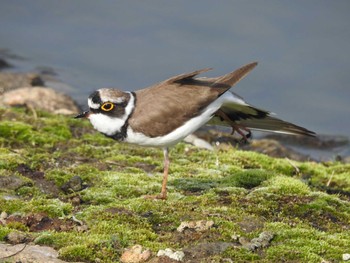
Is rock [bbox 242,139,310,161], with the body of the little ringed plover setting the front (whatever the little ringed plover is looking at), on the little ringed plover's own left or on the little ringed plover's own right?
on the little ringed plover's own right

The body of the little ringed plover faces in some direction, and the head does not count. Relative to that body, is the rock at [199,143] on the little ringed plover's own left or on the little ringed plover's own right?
on the little ringed plover's own right

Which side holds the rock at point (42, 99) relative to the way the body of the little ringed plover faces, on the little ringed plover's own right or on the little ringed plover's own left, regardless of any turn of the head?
on the little ringed plover's own right

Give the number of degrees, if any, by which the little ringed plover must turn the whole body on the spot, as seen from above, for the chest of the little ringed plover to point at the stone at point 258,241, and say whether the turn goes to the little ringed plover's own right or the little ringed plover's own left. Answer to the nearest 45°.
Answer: approximately 135° to the little ringed plover's own left

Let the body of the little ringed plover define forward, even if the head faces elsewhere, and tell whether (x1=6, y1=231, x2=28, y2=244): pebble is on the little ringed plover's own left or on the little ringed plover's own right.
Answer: on the little ringed plover's own left

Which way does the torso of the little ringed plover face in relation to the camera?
to the viewer's left

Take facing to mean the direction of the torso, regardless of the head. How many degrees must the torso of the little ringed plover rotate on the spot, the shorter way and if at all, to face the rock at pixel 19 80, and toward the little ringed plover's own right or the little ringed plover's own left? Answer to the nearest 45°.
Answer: approximately 45° to the little ringed plover's own right

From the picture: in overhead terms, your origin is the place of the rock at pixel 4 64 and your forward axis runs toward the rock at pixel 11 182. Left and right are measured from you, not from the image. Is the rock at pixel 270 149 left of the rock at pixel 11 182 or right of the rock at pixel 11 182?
left
